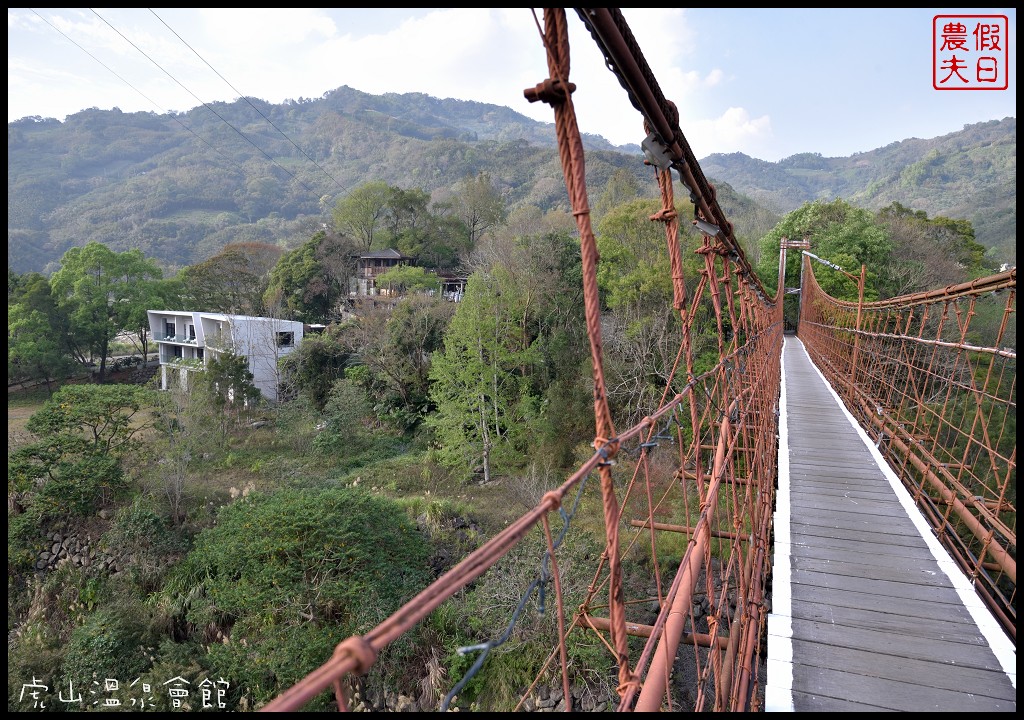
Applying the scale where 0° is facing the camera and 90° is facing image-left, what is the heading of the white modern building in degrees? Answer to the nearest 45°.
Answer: approximately 45°

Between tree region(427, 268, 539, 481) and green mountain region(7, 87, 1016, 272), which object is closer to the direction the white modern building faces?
the tree

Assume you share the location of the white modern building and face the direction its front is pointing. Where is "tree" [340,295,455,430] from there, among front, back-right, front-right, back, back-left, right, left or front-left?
left

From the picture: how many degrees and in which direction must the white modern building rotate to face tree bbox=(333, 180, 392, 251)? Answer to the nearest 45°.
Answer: approximately 180°

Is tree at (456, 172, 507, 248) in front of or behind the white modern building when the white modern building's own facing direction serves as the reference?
behind

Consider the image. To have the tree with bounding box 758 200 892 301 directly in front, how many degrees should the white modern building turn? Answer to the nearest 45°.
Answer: approximately 90° to its left

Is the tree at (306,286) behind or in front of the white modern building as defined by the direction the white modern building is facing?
behind

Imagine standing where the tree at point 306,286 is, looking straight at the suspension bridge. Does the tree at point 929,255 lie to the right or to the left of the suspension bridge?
left

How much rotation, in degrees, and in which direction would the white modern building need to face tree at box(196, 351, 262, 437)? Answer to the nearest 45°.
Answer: approximately 45° to its left

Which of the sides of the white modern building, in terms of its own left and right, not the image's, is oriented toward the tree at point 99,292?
right

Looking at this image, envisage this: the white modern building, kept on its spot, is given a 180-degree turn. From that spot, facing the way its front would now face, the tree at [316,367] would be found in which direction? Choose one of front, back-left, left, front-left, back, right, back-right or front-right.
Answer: right

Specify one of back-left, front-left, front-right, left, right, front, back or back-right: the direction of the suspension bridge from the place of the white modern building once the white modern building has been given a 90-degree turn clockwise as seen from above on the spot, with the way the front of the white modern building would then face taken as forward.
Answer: back-left

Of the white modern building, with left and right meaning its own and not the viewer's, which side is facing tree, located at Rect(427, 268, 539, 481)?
left
